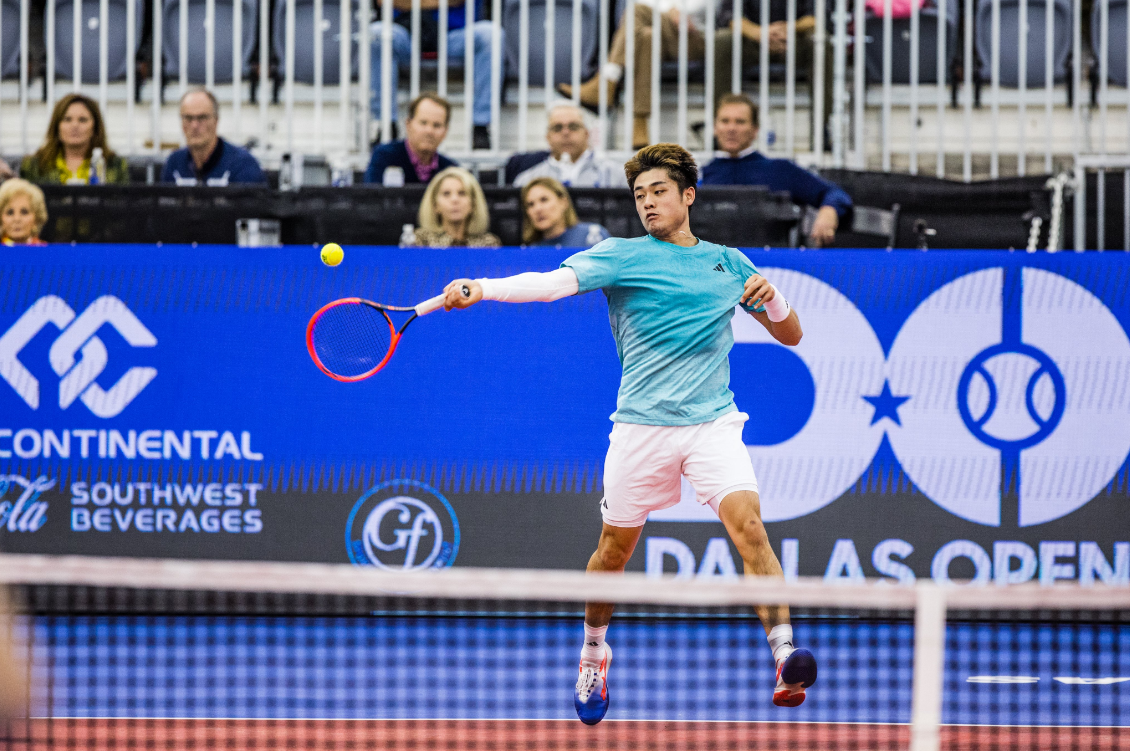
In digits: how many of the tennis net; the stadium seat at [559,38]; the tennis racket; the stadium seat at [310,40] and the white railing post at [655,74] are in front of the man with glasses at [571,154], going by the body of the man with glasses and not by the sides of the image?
2

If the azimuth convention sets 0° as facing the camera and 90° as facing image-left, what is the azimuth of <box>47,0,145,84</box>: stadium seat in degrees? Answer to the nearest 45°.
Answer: approximately 0°

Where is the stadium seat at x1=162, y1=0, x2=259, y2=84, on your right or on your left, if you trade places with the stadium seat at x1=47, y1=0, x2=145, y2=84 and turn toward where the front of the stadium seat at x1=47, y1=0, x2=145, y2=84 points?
on your left

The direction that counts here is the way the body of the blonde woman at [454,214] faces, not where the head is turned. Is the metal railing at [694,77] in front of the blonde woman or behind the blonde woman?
behind

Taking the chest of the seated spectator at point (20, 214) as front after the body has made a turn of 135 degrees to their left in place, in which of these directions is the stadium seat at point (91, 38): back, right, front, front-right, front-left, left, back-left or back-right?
front-left

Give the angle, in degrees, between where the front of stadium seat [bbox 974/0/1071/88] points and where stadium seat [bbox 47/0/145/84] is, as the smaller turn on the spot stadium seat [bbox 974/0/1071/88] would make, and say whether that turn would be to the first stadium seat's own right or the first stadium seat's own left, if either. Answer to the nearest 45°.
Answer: approximately 90° to the first stadium seat's own right

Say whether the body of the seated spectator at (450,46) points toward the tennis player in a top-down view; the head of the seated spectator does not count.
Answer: yes

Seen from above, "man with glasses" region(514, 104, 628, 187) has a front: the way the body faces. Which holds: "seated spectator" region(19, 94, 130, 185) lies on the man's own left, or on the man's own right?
on the man's own right
